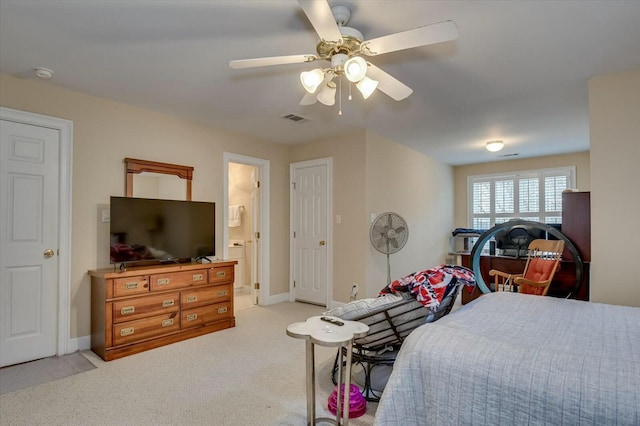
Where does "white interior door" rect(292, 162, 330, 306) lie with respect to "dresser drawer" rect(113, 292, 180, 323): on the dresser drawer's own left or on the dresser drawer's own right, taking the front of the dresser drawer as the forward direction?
on the dresser drawer's own left

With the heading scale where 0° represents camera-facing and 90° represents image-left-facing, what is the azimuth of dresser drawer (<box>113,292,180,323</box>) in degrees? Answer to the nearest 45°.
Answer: approximately 315°

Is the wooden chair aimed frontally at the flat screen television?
yes

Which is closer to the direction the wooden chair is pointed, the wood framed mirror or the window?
the wood framed mirror

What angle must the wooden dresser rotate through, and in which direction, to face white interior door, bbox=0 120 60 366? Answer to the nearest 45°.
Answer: approximately 135° to its right

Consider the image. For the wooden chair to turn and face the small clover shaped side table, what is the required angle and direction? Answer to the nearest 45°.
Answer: approximately 45° to its left
